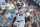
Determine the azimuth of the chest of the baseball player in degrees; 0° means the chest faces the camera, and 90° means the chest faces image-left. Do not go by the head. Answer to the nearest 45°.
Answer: approximately 45°
